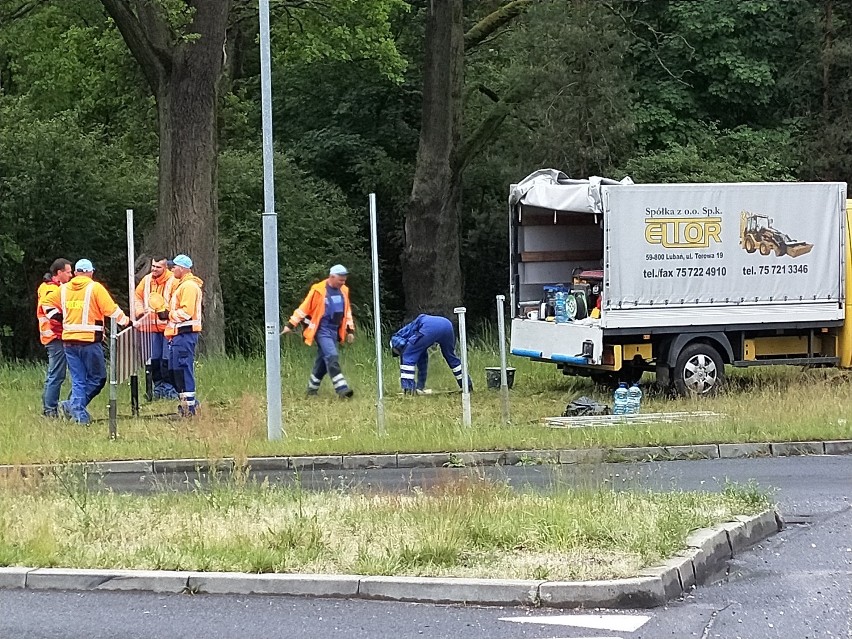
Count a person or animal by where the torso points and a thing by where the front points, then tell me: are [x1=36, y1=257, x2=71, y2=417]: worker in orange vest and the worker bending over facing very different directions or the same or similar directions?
very different directions

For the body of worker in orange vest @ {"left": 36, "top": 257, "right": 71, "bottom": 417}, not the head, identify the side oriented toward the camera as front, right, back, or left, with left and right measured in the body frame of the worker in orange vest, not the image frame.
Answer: right

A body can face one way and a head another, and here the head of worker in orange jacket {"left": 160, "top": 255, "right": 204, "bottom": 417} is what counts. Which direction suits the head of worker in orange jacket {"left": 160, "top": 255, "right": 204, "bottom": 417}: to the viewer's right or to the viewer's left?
to the viewer's left

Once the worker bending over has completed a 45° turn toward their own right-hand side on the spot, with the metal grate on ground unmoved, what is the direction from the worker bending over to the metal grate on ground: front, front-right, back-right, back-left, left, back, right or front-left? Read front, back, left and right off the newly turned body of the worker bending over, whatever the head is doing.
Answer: back

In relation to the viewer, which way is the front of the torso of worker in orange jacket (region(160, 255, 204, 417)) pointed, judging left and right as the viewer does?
facing to the left of the viewer

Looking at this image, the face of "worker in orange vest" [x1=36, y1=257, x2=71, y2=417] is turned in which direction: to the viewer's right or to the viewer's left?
to the viewer's right

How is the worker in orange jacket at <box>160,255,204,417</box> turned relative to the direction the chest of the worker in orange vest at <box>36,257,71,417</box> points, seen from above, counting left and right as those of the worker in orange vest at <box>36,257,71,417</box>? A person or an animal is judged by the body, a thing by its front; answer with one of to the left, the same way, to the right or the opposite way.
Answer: the opposite way

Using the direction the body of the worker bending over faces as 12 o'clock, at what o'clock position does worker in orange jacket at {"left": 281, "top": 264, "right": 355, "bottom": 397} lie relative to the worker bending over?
The worker in orange jacket is roughly at 12 o'clock from the worker bending over.

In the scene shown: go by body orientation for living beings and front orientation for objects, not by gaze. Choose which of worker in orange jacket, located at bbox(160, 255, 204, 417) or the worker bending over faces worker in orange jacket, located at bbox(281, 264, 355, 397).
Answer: the worker bending over

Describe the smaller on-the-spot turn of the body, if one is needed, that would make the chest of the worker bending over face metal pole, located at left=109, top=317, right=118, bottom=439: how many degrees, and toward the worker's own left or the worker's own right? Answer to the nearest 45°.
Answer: approximately 45° to the worker's own left

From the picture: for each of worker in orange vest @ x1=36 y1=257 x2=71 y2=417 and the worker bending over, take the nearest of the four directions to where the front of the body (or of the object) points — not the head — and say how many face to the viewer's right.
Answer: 1

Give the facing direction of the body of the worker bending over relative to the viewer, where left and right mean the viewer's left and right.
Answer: facing to the left of the viewer

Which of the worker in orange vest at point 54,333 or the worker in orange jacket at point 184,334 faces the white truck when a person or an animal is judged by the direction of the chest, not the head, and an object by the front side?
the worker in orange vest at point 54,333

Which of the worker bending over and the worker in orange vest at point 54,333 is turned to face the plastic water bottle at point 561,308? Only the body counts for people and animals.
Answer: the worker in orange vest

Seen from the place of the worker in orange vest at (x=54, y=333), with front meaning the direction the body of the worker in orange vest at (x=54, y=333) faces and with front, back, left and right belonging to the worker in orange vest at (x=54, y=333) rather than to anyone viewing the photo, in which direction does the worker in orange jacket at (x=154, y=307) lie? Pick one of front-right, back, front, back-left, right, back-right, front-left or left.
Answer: front-left
